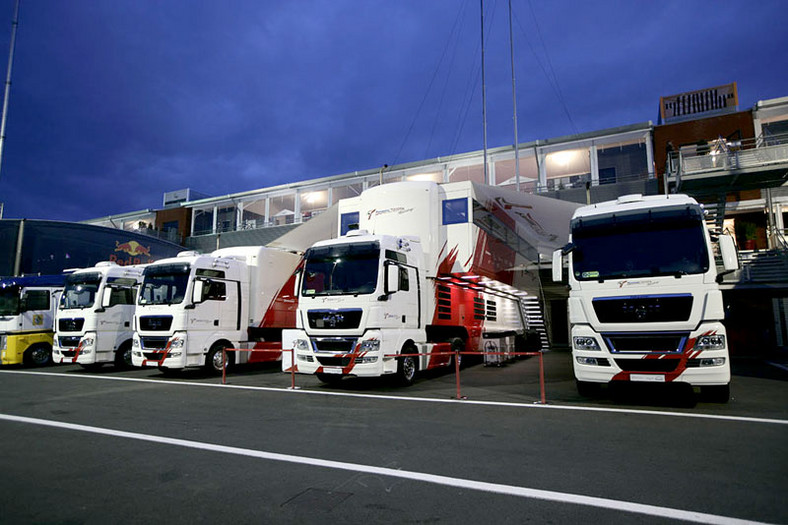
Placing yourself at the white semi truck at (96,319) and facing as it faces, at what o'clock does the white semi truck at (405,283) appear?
the white semi truck at (405,283) is roughly at 9 o'clock from the white semi truck at (96,319).

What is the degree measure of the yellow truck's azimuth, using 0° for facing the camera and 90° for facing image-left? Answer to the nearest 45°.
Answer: approximately 45°

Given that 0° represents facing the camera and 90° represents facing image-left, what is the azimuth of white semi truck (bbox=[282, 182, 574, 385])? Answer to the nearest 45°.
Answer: approximately 45°

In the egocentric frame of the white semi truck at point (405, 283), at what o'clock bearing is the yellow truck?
The yellow truck is roughly at 2 o'clock from the white semi truck.

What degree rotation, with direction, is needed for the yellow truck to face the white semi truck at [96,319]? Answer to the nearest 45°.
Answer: approximately 90° to its left

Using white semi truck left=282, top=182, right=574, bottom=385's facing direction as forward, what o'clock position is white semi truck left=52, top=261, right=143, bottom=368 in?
white semi truck left=52, top=261, right=143, bottom=368 is roughly at 2 o'clock from white semi truck left=282, top=182, right=574, bottom=385.

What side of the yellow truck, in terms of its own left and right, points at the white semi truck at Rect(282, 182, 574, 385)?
left

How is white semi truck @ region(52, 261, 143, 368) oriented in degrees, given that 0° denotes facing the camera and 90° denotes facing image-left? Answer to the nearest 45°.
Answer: approximately 45°
